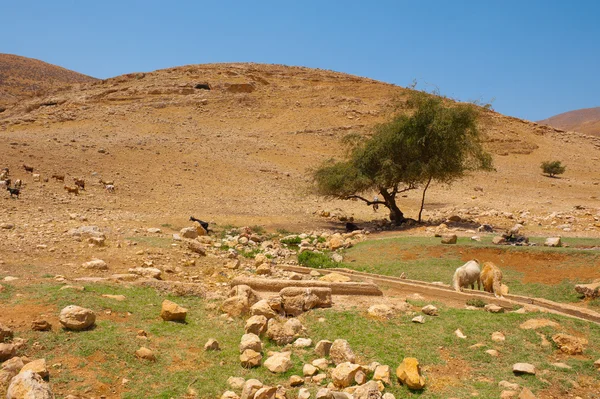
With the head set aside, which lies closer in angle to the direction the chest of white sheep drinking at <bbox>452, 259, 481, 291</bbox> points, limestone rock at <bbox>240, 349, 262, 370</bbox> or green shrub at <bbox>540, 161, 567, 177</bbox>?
the limestone rock

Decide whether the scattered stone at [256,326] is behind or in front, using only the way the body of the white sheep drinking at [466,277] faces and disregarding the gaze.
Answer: in front

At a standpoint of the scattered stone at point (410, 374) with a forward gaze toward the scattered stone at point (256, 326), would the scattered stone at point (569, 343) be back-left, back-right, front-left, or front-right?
back-right

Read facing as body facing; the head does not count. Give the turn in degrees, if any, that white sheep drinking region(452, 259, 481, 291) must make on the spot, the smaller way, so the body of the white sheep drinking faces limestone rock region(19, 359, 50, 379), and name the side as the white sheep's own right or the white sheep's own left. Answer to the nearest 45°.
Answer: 0° — it already faces it

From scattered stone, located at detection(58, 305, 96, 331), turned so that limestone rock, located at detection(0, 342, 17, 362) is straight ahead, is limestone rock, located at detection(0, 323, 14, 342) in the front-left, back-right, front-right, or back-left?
front-right

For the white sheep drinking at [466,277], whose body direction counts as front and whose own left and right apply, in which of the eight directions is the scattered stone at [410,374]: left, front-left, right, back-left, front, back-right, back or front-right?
front-left

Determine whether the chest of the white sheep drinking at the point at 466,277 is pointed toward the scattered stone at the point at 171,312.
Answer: yes

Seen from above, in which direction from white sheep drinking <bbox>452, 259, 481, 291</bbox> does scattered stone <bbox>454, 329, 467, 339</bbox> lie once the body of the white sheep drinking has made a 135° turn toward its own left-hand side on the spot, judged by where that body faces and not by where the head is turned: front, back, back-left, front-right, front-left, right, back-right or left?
right

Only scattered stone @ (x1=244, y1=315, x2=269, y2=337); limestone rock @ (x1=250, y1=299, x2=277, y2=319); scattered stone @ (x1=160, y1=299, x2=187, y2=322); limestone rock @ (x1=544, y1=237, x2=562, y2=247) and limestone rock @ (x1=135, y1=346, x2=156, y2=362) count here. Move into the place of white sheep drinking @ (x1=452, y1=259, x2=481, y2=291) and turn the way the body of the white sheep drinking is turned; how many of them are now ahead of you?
4

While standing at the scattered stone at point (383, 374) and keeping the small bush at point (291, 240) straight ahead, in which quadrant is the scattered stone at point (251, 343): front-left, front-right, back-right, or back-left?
front-left

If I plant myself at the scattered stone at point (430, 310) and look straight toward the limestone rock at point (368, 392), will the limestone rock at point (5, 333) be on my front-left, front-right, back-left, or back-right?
front-right

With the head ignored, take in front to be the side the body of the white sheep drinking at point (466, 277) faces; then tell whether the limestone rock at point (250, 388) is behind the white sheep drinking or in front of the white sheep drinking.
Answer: in front

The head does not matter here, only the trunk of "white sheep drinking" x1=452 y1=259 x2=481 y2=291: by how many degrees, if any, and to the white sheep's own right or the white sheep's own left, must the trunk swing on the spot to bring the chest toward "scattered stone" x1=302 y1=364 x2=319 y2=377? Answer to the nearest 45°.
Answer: approximately 45° to the white sheep's own left

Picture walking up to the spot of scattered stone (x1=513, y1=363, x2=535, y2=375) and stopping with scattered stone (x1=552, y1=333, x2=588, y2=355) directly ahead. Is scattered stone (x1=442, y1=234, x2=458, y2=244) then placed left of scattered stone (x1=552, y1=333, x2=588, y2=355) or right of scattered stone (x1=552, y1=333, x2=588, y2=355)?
left

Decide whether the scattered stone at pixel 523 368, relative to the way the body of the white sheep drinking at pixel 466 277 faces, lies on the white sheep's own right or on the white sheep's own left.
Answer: on the white sheep's own left

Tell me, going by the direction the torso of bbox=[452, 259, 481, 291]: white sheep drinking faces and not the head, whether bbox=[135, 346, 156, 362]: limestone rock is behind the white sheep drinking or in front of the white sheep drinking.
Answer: in front

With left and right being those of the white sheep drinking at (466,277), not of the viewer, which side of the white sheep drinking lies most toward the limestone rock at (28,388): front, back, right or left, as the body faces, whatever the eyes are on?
front

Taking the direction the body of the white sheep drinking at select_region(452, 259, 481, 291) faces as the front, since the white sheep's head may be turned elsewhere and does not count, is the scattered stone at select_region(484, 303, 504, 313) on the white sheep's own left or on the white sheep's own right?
on the white sheep's own left

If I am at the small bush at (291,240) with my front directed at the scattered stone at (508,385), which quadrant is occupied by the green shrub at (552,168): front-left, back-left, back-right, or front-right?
back-left

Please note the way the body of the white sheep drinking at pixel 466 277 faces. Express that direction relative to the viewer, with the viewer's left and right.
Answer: facing the viewer and to the left of the viewer
